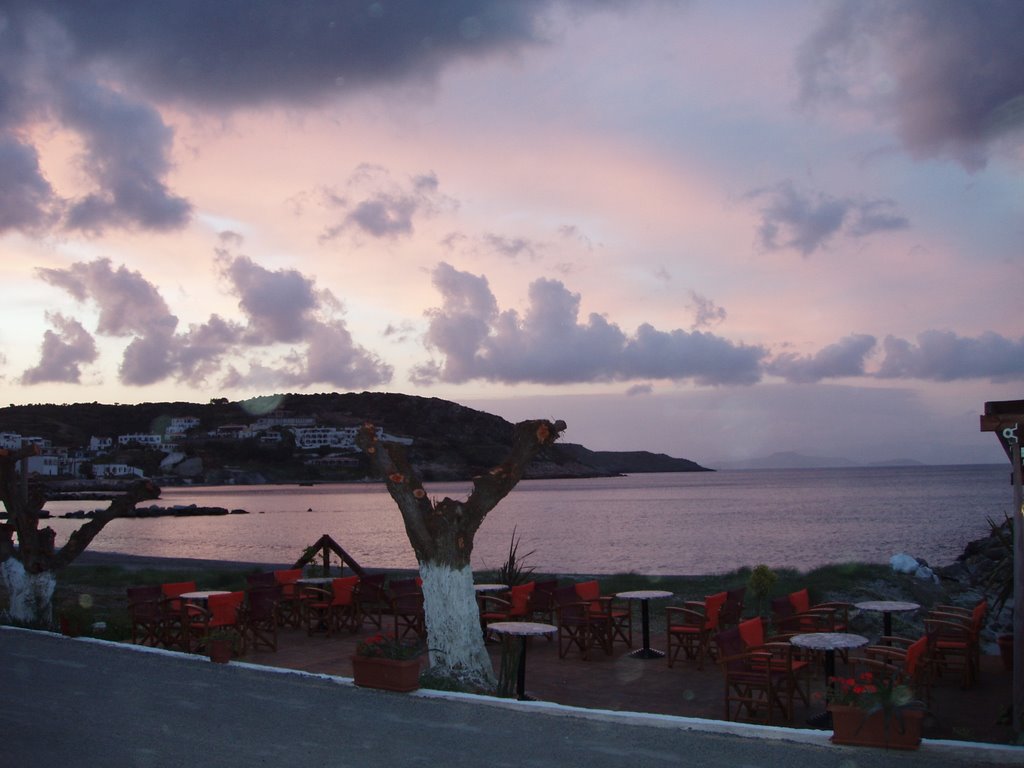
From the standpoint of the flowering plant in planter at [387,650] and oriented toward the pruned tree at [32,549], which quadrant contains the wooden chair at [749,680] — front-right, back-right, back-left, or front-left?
back-right

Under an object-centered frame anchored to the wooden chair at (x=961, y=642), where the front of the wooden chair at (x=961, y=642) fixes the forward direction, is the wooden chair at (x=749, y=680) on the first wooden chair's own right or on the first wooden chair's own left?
on the first wooden chair's own left

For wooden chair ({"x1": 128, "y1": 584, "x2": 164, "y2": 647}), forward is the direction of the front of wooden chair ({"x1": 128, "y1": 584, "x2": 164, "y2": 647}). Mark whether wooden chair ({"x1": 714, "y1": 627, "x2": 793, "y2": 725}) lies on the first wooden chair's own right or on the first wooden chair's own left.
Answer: on the first wooden chair's own right

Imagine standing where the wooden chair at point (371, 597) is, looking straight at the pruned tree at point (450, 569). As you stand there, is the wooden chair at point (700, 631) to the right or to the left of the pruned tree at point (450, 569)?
left

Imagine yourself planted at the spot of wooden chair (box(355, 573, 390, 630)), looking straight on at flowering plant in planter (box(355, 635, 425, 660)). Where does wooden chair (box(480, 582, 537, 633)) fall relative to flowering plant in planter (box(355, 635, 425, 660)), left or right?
left

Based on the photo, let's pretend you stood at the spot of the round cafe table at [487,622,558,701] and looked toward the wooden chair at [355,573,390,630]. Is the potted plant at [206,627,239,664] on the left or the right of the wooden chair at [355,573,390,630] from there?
left

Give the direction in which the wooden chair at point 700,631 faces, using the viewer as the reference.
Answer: facing away from the viewer and to the left of the viewer

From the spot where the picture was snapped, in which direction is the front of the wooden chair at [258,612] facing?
facing away from the viewer and to the left of the viewer
